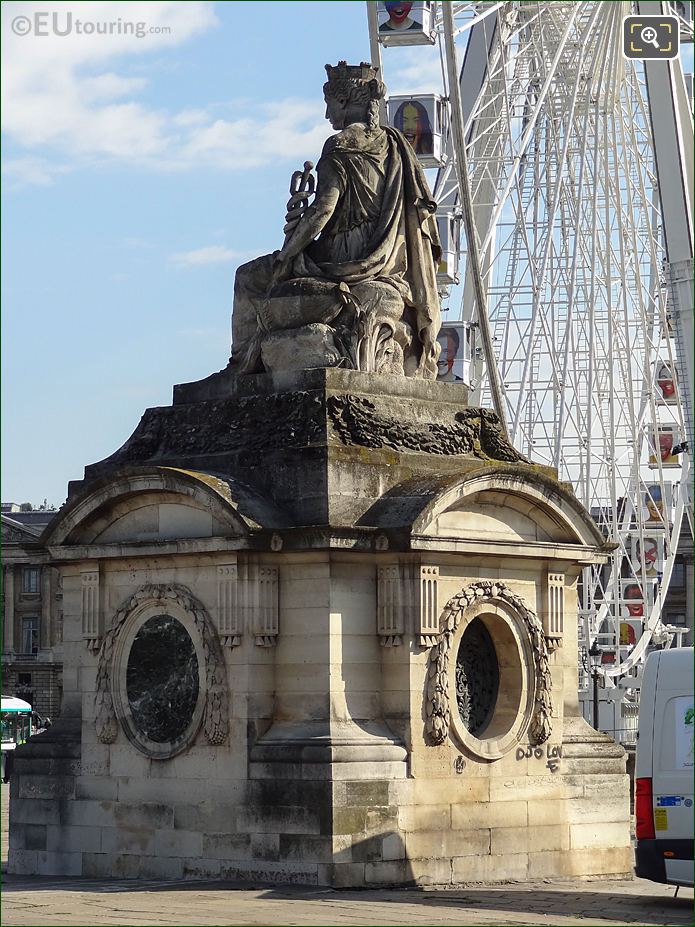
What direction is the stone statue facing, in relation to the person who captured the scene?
facing away from the viewer and to the left of the viewer
